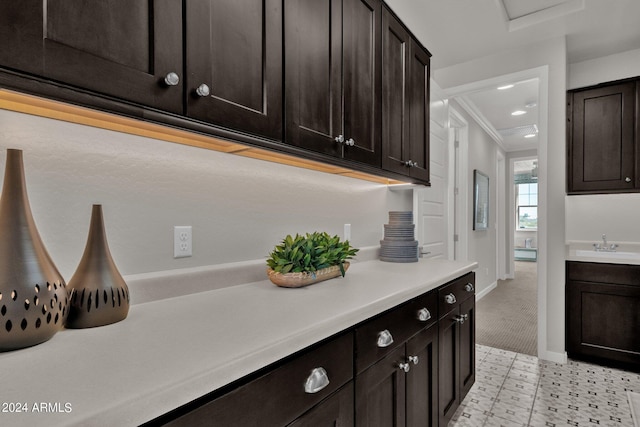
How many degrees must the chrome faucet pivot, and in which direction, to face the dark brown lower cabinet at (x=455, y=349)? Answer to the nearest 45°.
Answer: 0° — it already faces it

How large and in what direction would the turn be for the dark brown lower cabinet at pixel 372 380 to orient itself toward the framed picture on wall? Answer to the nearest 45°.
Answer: approximately 90° to its left

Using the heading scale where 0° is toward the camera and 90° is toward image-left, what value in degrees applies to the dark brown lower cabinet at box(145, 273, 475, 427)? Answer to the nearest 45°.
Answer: approximately 315°
